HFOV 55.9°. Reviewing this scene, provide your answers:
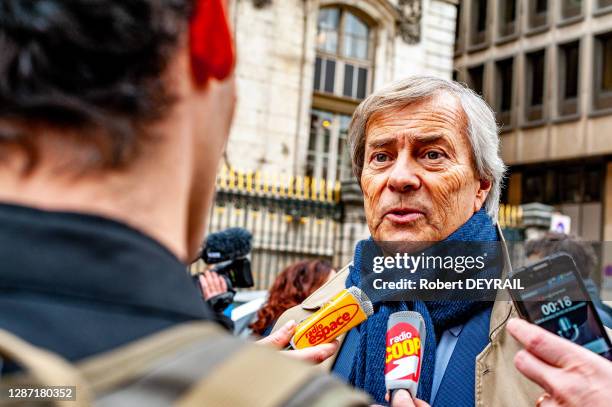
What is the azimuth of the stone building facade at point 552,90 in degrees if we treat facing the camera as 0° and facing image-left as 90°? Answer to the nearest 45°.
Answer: approximately 45°

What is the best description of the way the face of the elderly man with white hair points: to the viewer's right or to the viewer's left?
to the viewer's left

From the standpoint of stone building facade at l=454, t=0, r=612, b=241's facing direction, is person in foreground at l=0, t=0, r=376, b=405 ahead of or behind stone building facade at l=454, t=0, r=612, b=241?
ahead

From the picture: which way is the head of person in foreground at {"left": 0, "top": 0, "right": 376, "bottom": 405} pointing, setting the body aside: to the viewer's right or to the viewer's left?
to the viewer's right

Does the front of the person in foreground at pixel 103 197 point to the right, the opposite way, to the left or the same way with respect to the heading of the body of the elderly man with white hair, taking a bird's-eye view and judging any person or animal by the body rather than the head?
the opposite way

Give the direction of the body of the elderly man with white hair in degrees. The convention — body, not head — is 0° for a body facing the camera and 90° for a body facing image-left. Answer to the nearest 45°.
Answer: approximately 45°

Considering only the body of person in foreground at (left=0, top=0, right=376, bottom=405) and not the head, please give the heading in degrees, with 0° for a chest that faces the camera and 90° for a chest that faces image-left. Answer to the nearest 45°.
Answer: approximately 225°

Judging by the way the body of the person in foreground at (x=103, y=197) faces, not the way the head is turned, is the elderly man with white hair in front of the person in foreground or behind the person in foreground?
in front

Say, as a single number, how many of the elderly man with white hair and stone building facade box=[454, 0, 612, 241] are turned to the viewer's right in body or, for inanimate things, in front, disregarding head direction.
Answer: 0
